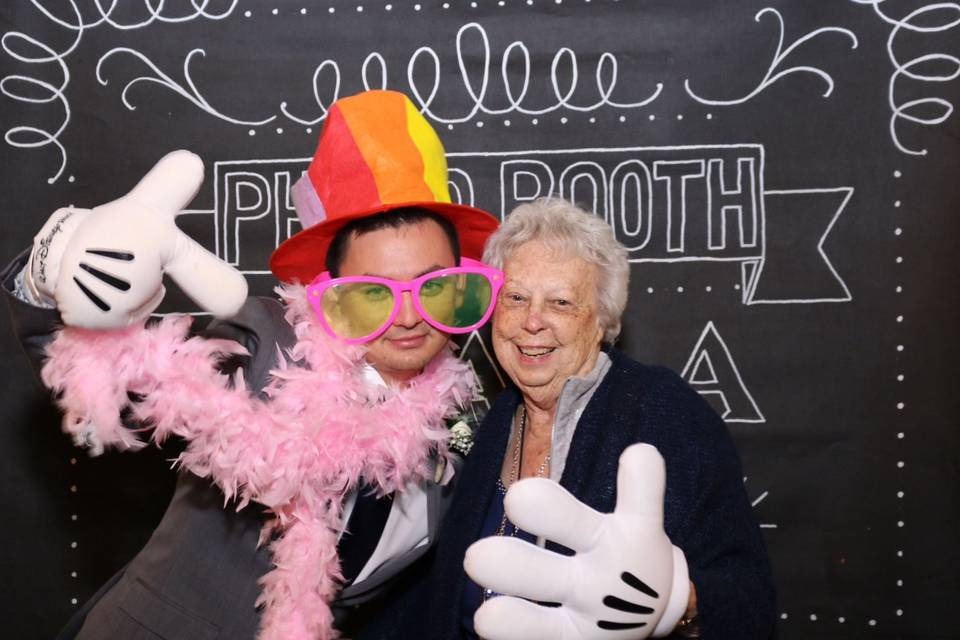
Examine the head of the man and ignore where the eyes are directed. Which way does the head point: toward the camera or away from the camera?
toward the camera

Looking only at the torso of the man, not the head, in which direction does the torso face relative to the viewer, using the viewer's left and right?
facing the viewer and to the right of the viewer

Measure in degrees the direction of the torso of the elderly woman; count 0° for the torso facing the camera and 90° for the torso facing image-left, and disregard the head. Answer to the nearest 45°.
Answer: approximately 45°

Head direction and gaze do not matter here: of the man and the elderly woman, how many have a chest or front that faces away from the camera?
0
